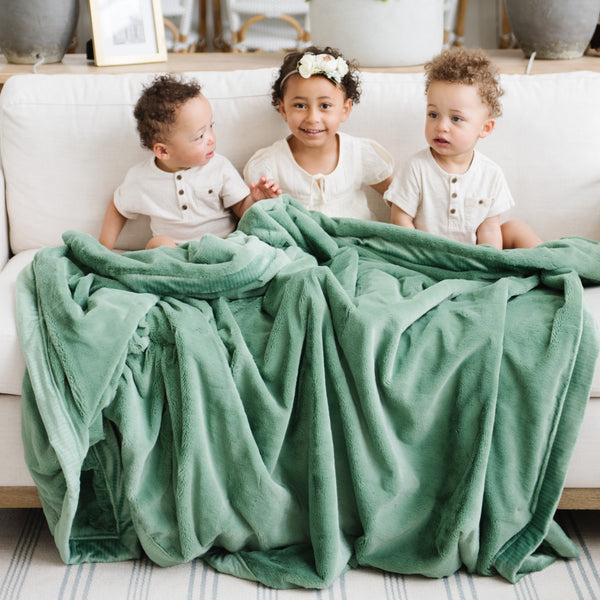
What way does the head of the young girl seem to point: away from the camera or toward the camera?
toward the camera

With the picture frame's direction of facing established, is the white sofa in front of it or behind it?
in front

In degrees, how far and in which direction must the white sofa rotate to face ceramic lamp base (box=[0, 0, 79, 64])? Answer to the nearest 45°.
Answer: approximately 135° to its right

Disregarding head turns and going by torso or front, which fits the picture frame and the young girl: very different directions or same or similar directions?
same or similar directions

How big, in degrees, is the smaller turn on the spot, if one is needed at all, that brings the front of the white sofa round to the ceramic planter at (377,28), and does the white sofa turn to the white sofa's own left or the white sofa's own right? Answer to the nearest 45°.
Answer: approximately 135° to the white sofa's own left

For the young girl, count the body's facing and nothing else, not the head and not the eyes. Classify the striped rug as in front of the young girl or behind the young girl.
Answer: in front

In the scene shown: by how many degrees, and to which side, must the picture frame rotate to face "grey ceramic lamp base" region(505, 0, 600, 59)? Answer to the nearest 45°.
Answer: approximately 90° to its left

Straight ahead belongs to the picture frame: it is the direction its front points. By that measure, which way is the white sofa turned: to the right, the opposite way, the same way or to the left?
the same way

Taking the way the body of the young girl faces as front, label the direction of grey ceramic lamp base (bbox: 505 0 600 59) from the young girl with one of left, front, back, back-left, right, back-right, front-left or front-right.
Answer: back-left

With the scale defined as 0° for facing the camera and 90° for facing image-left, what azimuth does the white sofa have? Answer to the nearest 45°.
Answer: approximately 0°

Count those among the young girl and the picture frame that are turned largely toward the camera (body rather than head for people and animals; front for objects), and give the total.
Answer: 2

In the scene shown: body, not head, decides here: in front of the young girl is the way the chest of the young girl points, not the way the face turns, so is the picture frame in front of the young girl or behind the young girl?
behind

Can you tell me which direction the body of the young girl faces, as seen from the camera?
toward the camera

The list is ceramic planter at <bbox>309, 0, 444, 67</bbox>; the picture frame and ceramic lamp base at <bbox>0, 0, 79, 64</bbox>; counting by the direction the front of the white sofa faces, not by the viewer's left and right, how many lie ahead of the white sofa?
0

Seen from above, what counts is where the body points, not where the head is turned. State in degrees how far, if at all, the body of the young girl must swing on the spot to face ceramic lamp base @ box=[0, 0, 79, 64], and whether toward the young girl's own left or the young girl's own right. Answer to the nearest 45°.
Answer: approximately 135° to the young girl's own right

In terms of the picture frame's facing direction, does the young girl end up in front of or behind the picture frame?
in front

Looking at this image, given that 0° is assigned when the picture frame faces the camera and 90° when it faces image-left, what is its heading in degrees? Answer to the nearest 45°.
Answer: approximately 0°

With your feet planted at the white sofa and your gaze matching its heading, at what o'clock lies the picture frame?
The picture frame is roughly at 5 o'clock from the white sofa.

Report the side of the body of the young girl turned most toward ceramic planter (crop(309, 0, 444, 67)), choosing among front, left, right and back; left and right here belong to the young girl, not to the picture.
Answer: back
